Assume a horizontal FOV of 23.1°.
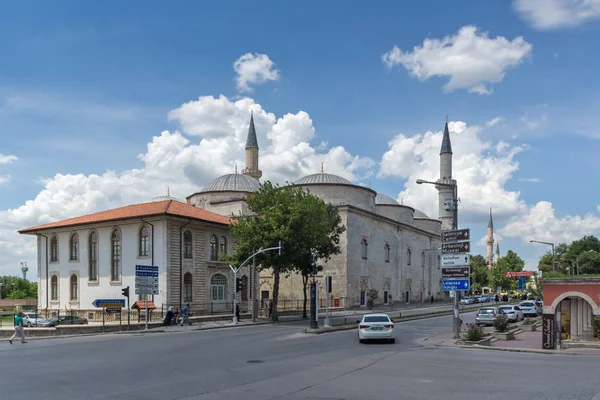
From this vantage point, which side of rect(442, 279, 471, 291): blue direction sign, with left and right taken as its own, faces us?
front

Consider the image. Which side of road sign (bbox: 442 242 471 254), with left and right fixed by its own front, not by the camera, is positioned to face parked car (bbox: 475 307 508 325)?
back

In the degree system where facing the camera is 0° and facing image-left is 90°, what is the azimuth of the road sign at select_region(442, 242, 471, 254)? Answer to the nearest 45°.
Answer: approximately 0°

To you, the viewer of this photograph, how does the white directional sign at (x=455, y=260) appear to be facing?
facing the viewer

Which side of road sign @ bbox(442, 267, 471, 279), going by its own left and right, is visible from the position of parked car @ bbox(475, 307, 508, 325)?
back

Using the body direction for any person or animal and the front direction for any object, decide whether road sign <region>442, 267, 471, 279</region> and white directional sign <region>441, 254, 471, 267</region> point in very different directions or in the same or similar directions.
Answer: same or similar directions

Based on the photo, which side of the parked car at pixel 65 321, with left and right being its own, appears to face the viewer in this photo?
left

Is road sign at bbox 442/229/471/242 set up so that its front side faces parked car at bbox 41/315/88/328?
no

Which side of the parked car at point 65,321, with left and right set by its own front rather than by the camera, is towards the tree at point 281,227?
back

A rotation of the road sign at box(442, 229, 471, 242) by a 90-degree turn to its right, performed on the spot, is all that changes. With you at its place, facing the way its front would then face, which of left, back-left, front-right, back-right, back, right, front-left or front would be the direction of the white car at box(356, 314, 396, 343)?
front-left
